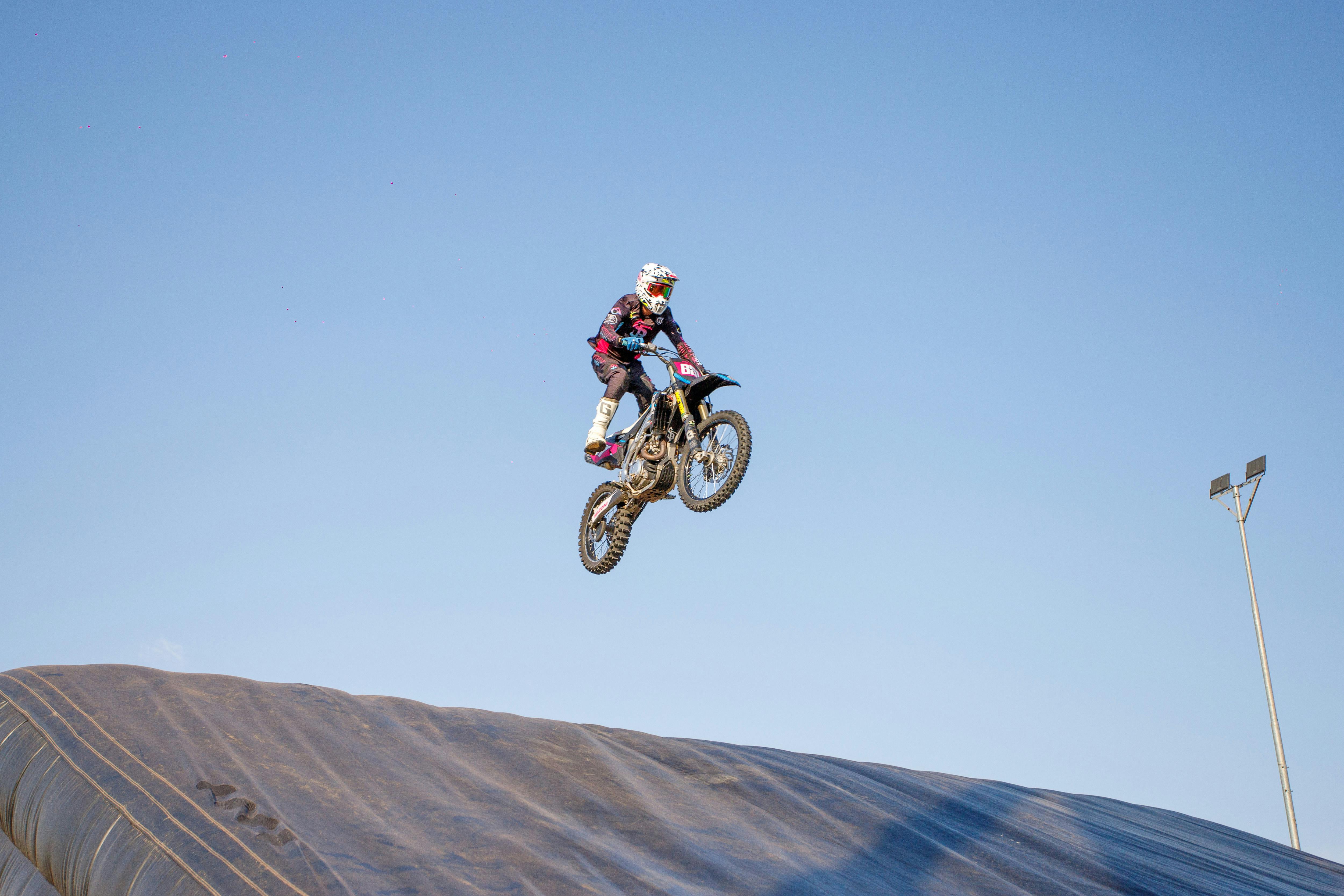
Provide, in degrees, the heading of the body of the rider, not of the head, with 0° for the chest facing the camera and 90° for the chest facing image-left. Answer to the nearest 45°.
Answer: approximately 315°
